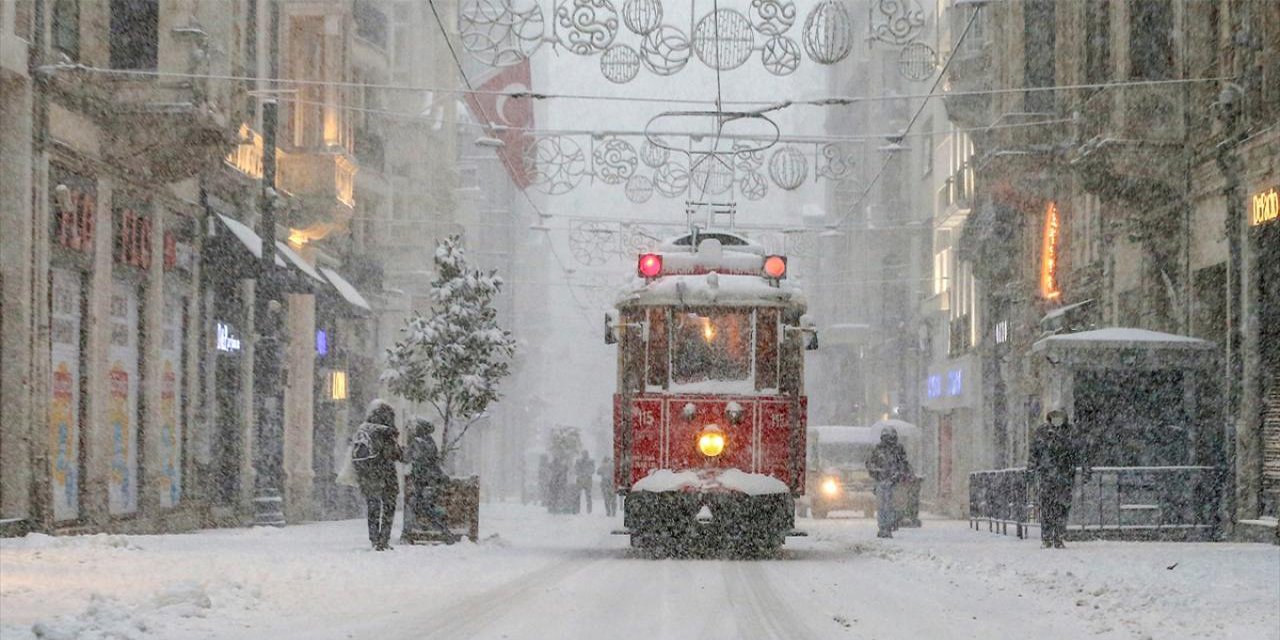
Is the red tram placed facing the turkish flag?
no

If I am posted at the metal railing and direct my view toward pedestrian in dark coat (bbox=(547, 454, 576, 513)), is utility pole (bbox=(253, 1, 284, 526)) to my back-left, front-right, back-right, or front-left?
front-left

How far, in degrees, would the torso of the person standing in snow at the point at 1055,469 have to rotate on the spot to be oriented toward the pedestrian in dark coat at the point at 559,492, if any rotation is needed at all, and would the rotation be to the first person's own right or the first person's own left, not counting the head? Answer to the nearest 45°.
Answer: approximately 135° to the first person's own right

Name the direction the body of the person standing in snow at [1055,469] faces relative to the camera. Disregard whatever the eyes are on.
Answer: toward the camera

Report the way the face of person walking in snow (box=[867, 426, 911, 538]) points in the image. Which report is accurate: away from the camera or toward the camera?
toward the camera

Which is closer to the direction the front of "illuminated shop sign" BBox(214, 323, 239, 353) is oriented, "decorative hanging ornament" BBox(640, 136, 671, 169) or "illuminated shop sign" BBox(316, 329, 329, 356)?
the decorative hanging ornament

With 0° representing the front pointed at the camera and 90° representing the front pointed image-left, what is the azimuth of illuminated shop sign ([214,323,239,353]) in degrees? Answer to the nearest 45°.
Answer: approximately 315°

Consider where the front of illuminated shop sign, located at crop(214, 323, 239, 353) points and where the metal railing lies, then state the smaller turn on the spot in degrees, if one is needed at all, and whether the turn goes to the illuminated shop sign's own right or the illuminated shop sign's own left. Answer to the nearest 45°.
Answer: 0° — it already faces it

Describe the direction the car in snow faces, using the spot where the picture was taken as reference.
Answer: facing the viewer and to the left of the viewer

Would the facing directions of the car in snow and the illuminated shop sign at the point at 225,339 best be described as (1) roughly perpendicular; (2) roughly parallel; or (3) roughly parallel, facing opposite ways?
roughly perpendicular

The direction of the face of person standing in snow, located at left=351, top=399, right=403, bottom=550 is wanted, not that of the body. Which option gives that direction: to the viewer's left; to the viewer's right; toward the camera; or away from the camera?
away from the camera
